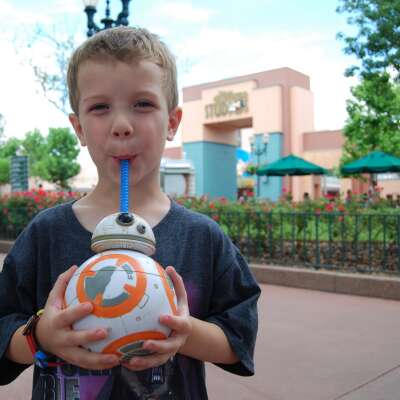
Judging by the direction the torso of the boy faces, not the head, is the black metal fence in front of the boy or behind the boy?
behind

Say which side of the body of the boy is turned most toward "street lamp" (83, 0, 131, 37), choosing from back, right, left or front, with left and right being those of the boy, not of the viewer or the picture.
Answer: back

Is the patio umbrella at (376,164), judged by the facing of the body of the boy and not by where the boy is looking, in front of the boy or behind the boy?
behind

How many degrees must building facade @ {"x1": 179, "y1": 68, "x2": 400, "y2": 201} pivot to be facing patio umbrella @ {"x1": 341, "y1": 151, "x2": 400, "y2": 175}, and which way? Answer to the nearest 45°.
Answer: approximately 45° to its left

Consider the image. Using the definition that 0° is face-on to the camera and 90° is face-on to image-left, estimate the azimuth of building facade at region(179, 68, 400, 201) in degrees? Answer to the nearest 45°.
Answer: approximately 45°

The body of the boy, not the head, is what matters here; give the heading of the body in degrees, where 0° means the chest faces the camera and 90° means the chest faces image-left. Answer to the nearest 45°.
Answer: approximately 0°

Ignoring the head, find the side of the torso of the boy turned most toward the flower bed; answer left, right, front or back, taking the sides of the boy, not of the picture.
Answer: back

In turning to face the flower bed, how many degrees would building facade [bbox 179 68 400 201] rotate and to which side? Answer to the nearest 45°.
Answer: approximately 45° to its left
